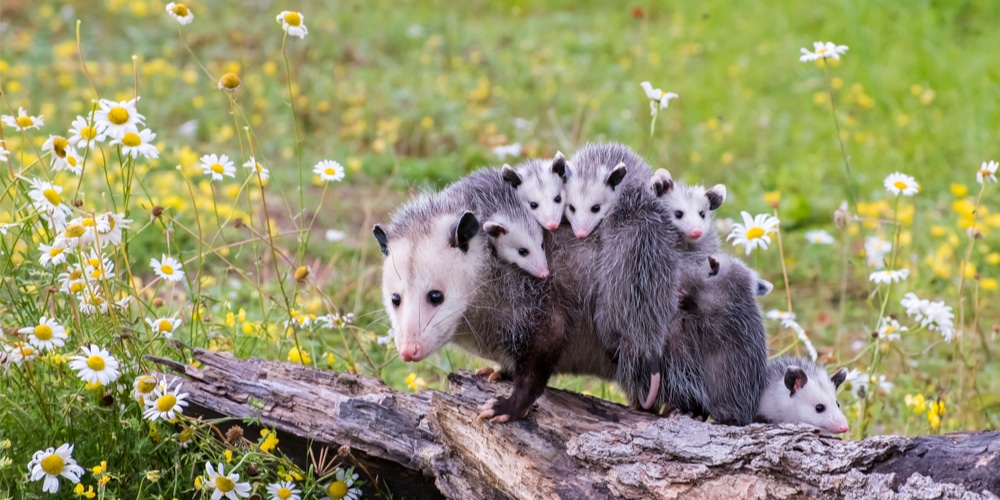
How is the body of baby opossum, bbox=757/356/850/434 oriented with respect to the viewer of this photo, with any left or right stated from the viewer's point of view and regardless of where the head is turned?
facing the viewer and to the right of the viewer

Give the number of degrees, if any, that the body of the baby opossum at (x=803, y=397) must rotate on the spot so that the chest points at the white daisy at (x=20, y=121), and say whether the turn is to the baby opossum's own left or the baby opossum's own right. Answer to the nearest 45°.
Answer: approximately 135° to the baby opossum's own right

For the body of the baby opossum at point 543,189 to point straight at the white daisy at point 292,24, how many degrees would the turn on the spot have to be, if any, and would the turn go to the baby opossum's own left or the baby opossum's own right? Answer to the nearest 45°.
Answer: approximately 90° to the baby opossum's own right

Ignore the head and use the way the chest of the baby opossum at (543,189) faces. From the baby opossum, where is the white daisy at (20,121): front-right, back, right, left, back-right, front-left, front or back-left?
right

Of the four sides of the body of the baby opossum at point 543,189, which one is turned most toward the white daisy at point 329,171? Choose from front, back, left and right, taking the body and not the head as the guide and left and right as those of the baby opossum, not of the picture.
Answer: right

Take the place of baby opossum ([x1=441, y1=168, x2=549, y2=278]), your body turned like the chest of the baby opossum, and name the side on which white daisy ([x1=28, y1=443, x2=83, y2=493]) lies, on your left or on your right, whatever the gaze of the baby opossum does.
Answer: on your right

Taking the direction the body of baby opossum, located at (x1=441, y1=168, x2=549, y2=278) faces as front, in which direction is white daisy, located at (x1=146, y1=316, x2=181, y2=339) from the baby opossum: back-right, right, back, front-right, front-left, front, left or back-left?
back-right

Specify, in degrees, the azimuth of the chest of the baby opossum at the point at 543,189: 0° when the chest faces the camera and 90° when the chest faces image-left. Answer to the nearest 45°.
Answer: approximately 0°

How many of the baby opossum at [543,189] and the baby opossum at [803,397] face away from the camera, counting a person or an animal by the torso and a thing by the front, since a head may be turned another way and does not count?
0
